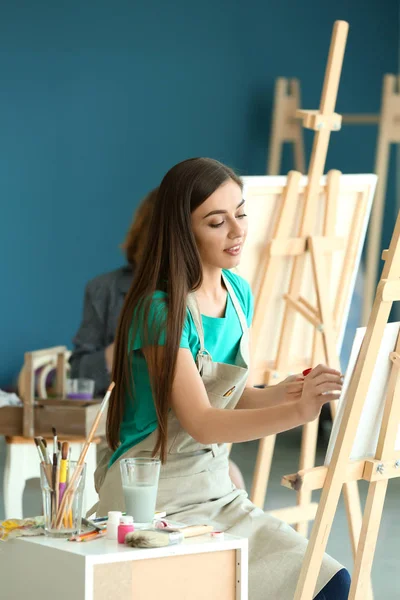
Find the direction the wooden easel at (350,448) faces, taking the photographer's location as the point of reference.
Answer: facing away from the viewer and to the left of the viewer

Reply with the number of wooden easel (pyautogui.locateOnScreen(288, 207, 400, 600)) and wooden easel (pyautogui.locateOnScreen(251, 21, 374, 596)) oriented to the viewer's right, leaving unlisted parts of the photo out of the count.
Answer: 0

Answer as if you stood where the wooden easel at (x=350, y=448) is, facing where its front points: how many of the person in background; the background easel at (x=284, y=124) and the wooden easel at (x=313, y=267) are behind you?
0

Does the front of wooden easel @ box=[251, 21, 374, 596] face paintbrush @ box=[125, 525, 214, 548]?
no

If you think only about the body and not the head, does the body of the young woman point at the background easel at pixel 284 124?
no

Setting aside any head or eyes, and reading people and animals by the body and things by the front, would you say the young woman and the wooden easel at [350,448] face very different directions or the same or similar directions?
very different directions

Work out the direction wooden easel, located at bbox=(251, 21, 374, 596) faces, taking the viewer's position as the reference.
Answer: facing away from the viewer and to the left of the viewer

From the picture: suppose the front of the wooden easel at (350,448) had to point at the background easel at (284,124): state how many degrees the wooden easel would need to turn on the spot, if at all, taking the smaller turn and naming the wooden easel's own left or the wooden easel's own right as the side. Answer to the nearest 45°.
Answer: approximately 45° to the wooden easel's own right

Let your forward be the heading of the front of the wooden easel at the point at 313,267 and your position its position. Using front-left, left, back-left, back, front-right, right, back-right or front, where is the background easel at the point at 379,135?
front-right
